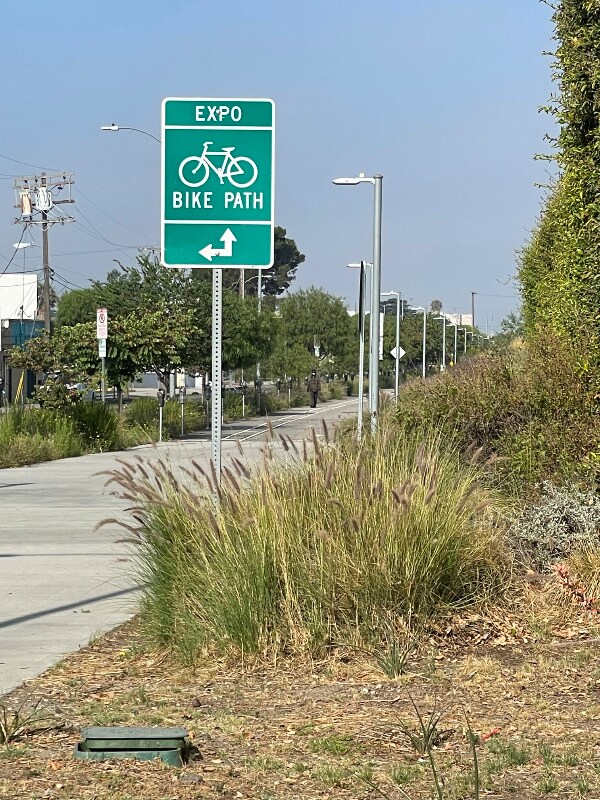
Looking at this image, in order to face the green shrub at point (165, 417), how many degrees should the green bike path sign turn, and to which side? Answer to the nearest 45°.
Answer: approximately 180°

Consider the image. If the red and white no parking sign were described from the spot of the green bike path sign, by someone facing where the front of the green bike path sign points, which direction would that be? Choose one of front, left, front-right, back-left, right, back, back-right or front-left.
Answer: back

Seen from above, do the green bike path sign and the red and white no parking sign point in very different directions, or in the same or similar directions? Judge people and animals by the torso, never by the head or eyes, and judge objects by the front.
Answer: same or similar directions

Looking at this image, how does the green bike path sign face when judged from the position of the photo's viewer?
facing the viewer

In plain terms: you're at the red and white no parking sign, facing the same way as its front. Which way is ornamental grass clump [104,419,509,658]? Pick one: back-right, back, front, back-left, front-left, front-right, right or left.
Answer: front

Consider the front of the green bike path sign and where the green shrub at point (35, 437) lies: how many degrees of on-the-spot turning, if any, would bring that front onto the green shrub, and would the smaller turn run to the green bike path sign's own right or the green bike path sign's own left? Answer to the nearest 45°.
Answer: approximately 180°

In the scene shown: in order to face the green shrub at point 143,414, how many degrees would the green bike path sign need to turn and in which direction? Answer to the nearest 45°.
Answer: approximately 180°

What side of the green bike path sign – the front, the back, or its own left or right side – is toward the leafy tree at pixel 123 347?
back

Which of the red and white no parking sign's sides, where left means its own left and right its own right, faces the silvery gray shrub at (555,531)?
front

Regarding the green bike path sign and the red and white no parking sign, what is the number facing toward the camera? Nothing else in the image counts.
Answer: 2

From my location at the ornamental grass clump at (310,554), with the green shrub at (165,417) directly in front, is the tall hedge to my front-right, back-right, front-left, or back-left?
front-right

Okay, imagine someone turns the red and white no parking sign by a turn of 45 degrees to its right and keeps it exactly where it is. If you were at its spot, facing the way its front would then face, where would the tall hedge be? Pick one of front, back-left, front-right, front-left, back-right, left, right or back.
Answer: front-left

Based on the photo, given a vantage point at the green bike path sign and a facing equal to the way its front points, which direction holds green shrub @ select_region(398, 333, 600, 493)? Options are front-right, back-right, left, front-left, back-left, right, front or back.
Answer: back-left

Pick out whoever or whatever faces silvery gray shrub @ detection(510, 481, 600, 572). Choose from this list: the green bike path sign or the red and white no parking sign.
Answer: the red and white no parking sign
